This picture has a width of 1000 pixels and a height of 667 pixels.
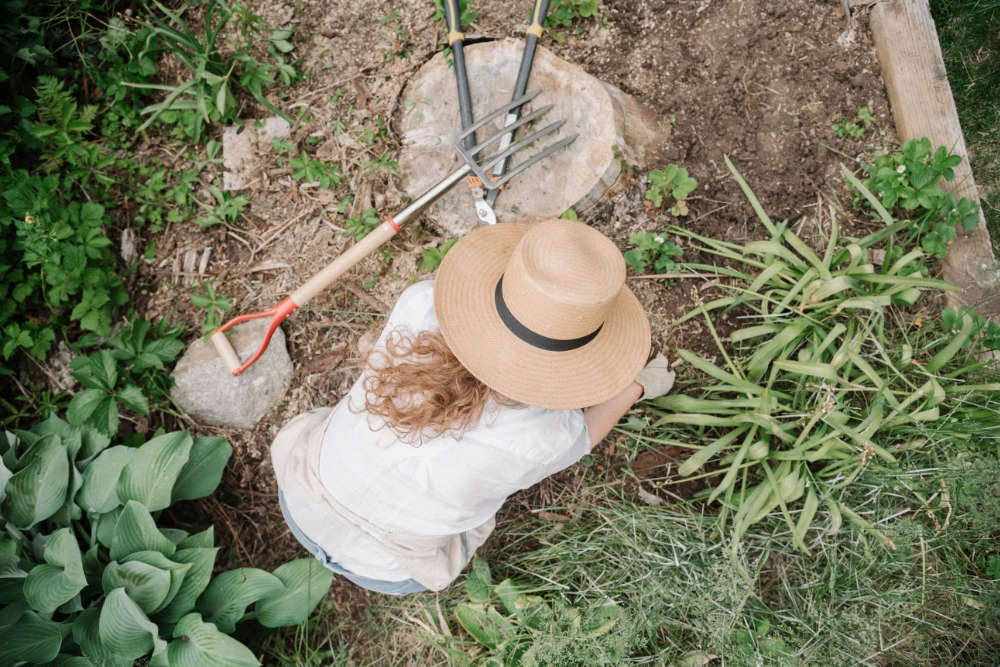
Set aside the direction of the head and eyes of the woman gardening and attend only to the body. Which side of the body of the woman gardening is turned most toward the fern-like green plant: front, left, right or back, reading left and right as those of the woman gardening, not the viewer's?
left

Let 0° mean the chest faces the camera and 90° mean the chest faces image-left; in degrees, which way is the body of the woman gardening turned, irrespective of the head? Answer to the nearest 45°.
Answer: approximately 225°

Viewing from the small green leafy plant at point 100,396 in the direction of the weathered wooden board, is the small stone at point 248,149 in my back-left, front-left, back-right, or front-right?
front-left

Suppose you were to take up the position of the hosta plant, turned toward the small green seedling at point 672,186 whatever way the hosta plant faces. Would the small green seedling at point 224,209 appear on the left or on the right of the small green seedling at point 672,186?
left

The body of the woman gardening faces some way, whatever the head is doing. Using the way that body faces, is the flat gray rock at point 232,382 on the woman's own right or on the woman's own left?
on the woman's own left

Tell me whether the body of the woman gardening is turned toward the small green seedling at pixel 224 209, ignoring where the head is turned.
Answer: no

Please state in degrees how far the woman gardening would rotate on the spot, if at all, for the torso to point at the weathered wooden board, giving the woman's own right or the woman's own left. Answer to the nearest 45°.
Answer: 0° — they already face it

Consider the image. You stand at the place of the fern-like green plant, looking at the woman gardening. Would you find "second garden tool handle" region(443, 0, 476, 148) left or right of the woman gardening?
left

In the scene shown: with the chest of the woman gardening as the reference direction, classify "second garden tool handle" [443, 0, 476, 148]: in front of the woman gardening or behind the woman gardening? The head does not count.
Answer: in front

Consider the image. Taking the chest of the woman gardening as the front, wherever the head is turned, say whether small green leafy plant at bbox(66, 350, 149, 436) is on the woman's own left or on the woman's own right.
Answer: on the woman's own left

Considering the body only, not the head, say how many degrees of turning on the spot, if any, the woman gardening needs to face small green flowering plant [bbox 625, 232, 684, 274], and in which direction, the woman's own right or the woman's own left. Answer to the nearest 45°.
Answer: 0° — they already face it

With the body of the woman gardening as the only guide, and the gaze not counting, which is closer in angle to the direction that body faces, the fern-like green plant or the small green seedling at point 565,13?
the small green seedling

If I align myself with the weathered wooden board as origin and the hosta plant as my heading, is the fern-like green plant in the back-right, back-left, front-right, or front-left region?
front-right

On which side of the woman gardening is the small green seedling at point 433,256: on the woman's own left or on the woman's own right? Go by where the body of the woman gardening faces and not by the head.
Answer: on the woman's own left

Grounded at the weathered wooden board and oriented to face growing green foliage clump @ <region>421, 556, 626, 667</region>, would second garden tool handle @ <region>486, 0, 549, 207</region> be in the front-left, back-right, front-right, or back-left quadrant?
front-right

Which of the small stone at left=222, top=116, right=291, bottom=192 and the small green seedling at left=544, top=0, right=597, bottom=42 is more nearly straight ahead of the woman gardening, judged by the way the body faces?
the small green seedling

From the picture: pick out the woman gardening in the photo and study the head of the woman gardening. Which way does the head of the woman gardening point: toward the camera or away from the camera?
away from the camera

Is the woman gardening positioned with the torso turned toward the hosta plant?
no

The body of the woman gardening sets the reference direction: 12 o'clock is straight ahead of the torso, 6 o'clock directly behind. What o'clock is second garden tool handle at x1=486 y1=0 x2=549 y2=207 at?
The second garden tool handle is roughly at 11 o'clock from the woman gardening.

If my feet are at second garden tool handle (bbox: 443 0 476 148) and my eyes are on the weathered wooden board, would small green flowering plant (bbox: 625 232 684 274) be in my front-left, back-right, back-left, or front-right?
front-right
